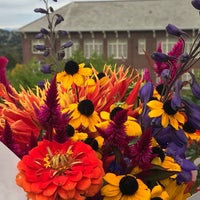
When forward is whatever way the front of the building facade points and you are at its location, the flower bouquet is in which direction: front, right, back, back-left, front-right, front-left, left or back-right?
front

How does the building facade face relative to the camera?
toward the camera
